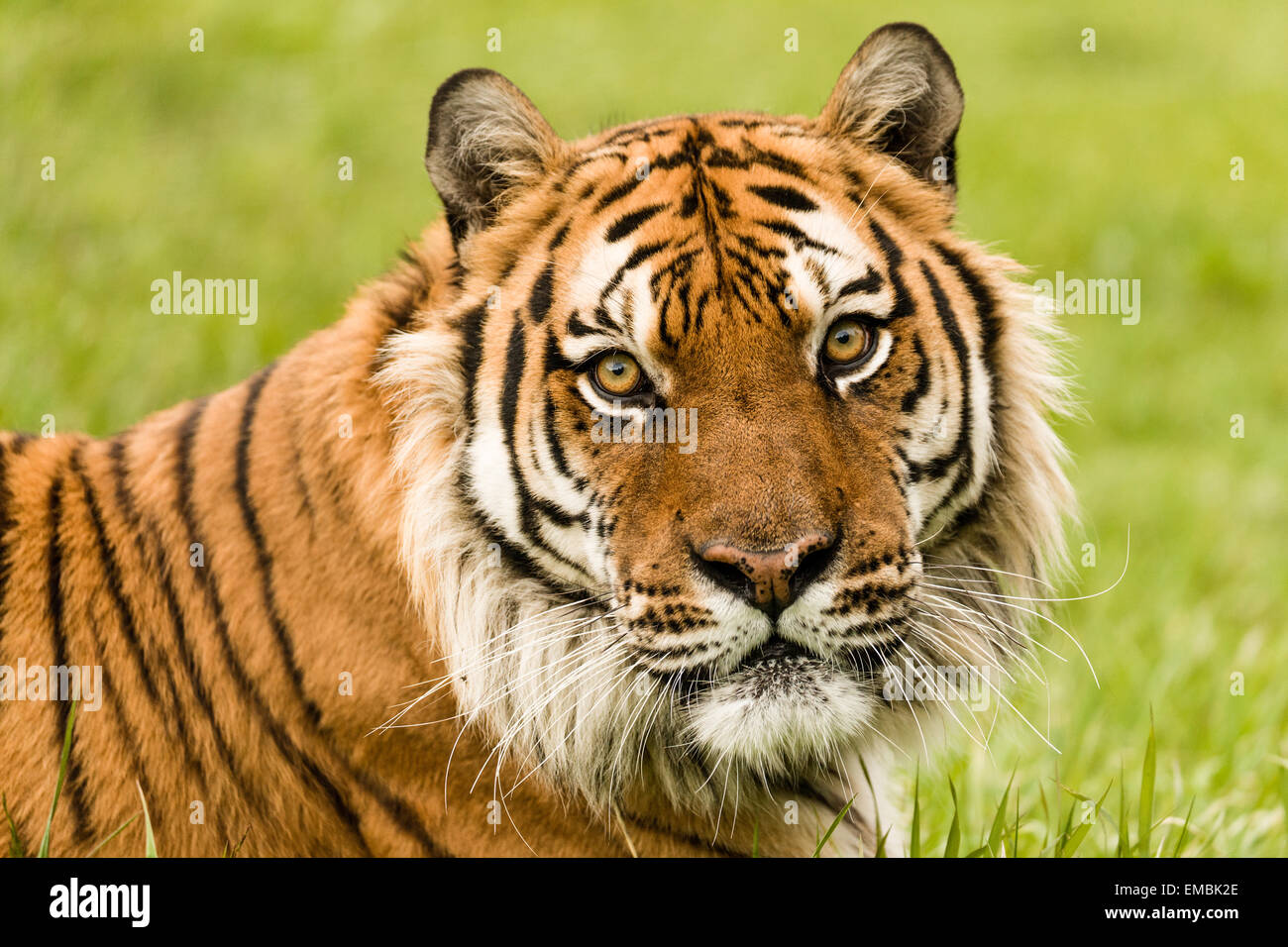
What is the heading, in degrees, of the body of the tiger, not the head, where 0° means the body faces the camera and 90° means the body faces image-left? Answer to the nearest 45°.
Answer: approximately 315°

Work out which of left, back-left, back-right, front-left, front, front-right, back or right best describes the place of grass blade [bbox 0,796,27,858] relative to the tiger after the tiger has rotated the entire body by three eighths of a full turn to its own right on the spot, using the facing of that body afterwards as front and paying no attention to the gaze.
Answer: front

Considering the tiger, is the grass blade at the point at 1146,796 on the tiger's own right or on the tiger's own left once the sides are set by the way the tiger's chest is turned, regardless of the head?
on the tiger's own left
